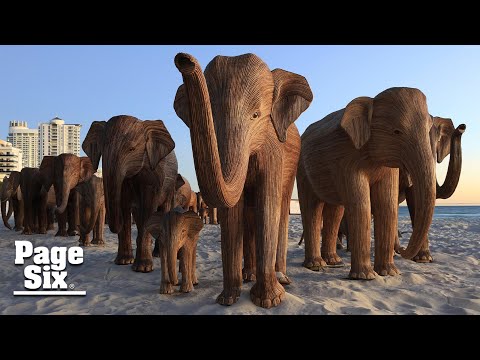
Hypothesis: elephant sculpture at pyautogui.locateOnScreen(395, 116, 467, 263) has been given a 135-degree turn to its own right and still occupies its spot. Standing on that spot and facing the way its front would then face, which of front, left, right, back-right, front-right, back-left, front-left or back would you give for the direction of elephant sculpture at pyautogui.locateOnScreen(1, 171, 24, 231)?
front

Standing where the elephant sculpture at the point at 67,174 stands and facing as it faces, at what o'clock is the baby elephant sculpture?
The baby elephant sculpture is roughly at 12 o'clock from the elephant sculpture.

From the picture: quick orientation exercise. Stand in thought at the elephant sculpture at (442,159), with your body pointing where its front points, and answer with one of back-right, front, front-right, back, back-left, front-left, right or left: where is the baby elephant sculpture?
right

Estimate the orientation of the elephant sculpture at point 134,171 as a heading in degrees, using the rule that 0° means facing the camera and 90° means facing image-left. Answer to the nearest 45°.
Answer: approximately 45°

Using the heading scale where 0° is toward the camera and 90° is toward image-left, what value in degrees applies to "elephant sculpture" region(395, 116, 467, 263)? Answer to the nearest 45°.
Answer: approximately 315°

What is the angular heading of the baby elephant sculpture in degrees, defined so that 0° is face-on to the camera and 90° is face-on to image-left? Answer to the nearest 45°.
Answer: approximately 0°

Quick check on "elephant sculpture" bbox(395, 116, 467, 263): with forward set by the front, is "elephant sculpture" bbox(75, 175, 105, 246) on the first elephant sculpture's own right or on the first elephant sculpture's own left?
on the first elephant sculpture's own right

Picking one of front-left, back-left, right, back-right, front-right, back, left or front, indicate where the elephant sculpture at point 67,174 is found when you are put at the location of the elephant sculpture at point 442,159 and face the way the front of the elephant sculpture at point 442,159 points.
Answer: back-right

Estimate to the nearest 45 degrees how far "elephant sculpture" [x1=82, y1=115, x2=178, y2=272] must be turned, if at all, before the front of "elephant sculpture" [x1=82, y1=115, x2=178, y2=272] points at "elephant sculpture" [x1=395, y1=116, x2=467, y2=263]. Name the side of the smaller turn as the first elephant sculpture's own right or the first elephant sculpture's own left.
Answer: approximately 135° to the first elephant sculpture's own left
